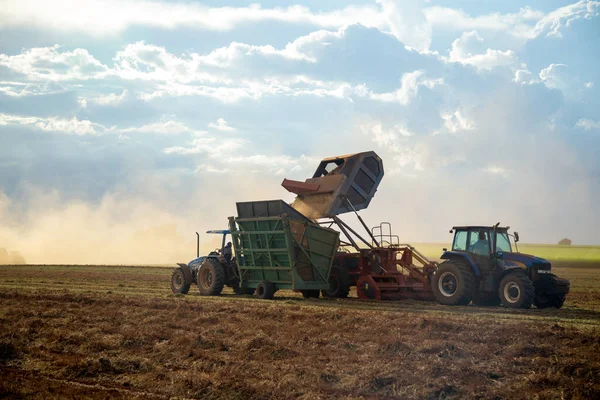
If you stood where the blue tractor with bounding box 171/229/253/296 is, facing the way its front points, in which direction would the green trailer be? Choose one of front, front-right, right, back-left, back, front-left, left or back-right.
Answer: back

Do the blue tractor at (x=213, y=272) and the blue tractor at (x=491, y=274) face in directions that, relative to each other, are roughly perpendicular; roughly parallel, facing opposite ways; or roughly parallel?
roughly parallel, facing opposite ways

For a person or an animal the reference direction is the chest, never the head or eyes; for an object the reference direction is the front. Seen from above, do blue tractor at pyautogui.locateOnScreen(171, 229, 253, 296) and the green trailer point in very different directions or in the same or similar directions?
same or similar directions

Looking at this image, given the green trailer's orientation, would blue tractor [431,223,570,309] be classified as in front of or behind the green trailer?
behind

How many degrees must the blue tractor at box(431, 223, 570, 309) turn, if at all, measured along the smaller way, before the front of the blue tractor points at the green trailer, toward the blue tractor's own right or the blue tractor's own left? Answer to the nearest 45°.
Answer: approximately 135° to the blue tractor's own right

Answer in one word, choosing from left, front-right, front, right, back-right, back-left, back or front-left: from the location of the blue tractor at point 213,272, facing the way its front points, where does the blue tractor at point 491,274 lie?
back

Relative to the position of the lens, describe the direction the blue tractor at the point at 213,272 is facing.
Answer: facing away from the viewer and to the left of the viewer

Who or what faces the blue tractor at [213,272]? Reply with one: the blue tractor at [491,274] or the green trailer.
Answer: the green trailer

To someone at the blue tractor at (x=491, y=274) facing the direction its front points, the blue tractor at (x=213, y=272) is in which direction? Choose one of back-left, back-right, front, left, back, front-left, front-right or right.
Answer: back-right

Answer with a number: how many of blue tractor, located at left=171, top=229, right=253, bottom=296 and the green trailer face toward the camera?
0

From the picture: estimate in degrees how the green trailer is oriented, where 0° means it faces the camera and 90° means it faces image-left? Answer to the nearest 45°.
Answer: approximately 135°

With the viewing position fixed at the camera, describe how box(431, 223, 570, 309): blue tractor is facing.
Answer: facing the viewer and to the right of the viewer

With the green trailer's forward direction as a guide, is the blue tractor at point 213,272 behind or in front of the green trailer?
in front
